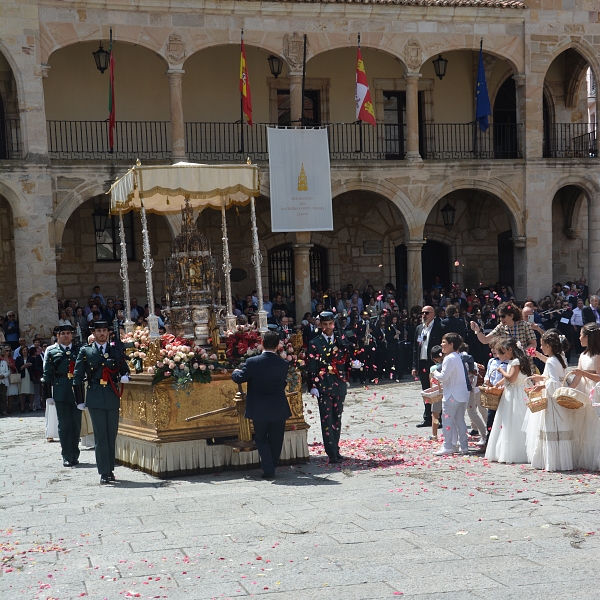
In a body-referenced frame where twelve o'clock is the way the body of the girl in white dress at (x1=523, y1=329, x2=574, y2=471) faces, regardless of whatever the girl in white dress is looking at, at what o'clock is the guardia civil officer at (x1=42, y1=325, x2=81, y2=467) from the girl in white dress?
The guardia civil officer is roughly at 12 o'clock from the girl in white dress.

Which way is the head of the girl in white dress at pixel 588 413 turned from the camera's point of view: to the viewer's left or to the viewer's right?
to the viewer's left

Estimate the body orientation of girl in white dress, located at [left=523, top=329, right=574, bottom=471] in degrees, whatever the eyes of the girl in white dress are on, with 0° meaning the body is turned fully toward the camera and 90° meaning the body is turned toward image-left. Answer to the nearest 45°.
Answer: approximately 90°

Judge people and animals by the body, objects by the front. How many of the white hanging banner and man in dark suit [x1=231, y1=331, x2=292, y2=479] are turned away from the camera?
1

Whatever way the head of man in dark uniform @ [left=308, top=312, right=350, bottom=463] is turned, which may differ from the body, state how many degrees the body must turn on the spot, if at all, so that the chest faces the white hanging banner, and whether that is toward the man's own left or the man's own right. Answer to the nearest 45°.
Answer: approximately 180°

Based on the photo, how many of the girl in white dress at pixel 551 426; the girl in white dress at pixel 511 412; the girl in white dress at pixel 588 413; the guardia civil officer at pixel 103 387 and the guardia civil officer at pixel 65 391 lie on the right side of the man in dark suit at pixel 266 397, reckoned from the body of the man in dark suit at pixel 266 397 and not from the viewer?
3

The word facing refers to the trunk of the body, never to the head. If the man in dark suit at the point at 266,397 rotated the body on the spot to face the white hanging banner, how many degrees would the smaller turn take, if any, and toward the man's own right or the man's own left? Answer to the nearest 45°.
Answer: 0° — they already face it

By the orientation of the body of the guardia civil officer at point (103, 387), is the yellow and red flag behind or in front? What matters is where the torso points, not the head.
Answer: behind

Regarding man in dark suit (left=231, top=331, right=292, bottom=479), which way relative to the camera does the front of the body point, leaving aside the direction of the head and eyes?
away from the camera

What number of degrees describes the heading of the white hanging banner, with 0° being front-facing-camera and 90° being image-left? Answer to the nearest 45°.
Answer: approximately 0°

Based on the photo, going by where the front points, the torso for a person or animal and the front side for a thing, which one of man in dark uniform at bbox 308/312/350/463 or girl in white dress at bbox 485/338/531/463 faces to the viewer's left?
the girl in white dress

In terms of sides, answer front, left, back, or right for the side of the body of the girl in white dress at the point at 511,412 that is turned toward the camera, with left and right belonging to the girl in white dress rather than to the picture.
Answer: left

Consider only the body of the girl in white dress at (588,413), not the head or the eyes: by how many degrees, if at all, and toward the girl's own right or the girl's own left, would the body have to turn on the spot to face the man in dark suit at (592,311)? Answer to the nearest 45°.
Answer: approximately 90° to the girl's own right

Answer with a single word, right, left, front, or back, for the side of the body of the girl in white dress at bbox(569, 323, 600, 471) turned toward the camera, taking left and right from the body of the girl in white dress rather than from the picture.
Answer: left

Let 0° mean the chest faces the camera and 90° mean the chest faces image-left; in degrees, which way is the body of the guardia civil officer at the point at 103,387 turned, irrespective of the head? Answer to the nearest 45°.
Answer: approximately 0°

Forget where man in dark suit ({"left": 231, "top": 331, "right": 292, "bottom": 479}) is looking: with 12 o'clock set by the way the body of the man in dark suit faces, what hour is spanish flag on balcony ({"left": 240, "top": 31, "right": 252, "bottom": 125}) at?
The spanish flag on balcony is roughly at 12 o'clock from the man in dark suit.

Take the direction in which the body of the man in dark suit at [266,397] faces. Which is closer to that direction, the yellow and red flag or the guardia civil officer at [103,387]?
the yellow and red flag
